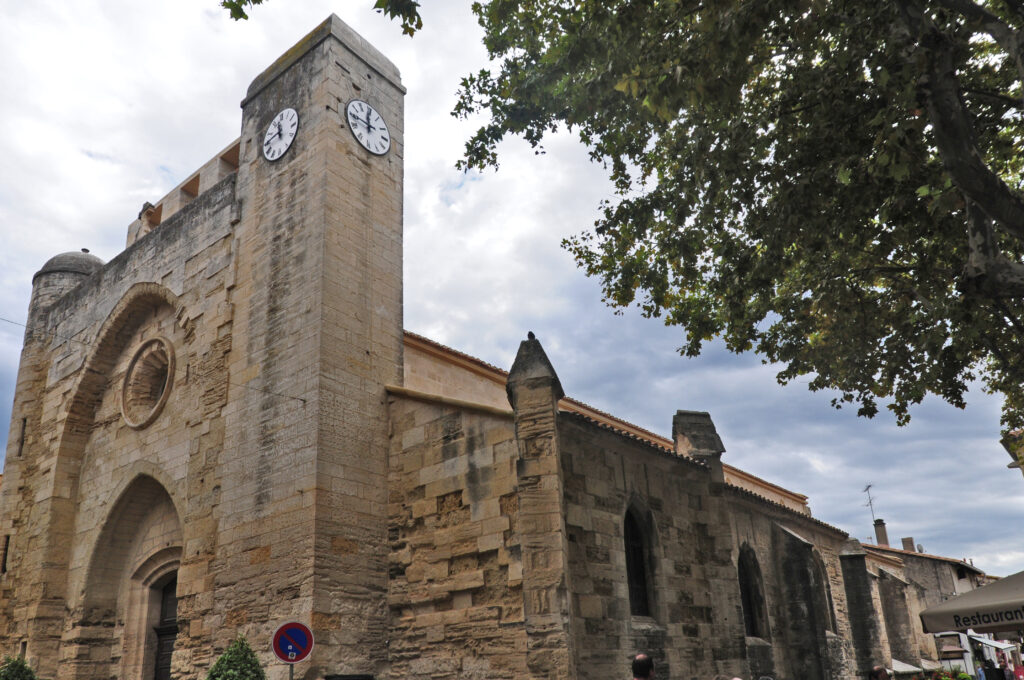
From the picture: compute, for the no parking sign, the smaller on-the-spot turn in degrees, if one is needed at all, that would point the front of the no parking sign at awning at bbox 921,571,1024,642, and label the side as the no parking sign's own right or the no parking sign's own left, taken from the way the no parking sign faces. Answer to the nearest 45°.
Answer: approximately 90° to the no parking sign's own left

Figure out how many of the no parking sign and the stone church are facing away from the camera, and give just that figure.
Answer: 0

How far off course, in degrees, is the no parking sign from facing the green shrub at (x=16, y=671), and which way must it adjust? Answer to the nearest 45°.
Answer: approximately 135° to its right

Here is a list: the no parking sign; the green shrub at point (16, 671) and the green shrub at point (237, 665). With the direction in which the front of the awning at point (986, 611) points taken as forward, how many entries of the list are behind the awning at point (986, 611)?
0

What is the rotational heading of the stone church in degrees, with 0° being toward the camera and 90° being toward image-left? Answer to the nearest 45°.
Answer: approximately 45°

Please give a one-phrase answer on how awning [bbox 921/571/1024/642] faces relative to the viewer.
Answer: facing the viewer and to the left of the viewer

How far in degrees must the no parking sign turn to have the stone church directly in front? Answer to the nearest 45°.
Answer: approximately 180°

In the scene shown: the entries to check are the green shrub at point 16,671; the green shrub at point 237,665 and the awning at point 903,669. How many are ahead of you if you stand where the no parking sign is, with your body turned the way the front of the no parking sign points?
0

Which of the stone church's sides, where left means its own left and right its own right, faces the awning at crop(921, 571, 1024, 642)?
left

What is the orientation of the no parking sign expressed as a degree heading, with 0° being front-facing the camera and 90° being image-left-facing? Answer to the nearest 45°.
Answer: approximately 0°

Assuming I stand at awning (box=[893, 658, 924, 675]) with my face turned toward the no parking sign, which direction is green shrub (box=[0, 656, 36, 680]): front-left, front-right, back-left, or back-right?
front-right

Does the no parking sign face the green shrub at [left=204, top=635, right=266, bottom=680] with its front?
no

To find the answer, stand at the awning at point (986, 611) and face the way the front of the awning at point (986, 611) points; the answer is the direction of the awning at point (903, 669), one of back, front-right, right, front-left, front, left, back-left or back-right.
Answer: back-right

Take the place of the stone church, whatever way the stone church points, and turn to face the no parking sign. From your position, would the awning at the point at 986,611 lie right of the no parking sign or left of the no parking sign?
left

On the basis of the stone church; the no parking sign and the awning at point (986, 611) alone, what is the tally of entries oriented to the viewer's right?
0

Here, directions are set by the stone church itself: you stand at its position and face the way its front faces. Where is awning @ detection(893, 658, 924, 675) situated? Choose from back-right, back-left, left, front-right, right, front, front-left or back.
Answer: back
